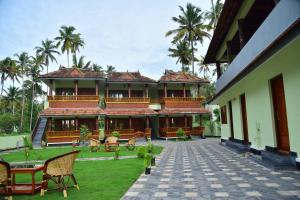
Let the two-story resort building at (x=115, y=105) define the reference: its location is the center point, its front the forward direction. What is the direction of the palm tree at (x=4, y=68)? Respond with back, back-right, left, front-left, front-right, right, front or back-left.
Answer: back-right

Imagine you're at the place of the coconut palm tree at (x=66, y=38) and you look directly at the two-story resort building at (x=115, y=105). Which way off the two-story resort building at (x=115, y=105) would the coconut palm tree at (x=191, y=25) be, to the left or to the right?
left

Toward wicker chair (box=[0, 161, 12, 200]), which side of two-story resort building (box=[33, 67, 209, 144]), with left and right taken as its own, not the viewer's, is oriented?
front

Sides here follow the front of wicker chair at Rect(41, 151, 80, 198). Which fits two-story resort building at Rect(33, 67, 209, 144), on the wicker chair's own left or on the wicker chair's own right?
on the wicker chair's own right

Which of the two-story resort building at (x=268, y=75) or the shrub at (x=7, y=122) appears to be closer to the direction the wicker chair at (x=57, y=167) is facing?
the shrub

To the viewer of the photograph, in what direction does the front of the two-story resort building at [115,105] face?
facing the viewer

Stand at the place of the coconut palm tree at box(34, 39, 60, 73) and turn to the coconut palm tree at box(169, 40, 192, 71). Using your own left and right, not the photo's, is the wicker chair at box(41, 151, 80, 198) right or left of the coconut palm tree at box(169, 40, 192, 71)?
right

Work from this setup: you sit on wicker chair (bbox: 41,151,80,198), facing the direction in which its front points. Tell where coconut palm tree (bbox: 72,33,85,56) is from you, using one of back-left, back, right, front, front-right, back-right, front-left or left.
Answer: front-right

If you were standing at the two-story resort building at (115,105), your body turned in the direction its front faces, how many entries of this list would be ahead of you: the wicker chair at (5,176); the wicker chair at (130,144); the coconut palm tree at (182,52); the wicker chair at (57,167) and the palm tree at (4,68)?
3

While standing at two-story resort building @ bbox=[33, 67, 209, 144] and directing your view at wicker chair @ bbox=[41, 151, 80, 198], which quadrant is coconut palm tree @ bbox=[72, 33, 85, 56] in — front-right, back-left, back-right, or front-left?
back-right

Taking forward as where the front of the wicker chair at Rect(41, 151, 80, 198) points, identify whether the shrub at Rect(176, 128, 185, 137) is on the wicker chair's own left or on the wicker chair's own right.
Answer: on the wicker chair's own right

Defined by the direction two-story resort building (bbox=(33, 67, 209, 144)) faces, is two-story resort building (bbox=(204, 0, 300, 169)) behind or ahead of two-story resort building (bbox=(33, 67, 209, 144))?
ahead

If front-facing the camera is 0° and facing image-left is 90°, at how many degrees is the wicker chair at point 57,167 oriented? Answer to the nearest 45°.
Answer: approximately 135°

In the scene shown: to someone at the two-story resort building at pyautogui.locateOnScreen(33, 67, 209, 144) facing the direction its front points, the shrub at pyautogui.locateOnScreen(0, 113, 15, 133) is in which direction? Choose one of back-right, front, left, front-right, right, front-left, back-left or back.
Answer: back-right

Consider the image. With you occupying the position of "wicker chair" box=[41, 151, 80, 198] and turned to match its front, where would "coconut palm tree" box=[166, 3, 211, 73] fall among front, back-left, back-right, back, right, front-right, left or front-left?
right

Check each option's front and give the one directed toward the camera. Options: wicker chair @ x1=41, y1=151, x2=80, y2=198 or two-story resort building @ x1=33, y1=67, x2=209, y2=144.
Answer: the two-story resort building

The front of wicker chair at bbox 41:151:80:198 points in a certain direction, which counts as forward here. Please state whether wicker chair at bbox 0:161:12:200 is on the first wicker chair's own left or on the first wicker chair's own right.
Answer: on the first wicker chair's own left
